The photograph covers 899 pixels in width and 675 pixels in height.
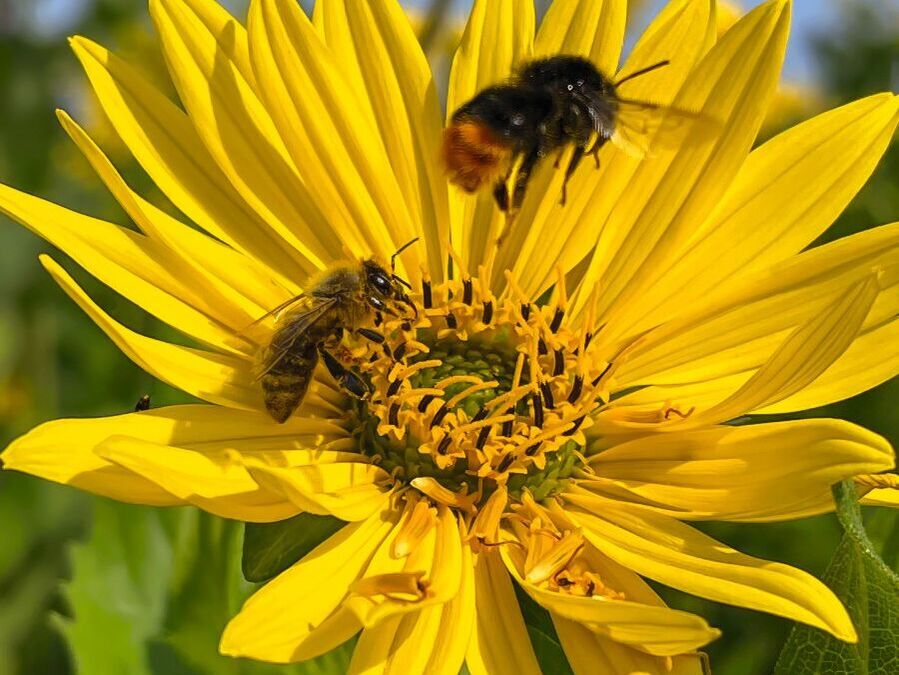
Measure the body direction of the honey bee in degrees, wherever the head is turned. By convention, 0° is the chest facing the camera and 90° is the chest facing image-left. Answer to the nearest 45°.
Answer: approximately 270°

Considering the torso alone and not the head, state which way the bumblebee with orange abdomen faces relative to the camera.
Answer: to the viewer's right

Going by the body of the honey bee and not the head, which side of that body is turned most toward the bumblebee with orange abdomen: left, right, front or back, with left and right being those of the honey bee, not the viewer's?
front

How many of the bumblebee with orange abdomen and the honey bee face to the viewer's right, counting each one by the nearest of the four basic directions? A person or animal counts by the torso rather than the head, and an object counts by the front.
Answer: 2

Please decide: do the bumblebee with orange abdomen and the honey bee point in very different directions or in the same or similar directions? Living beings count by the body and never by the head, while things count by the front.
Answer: same or similar directions
